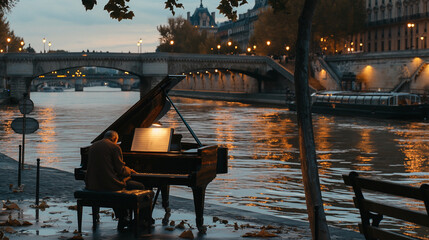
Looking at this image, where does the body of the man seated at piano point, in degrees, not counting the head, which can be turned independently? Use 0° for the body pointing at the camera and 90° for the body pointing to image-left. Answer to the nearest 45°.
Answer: approximately 225°

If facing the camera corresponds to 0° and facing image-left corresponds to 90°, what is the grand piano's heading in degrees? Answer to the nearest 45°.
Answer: approximately 45°

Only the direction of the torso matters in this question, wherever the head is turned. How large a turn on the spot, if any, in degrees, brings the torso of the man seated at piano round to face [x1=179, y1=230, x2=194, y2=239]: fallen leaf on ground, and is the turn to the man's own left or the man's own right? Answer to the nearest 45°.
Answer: approximately 45° to the man's own right

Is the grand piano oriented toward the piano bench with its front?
yes

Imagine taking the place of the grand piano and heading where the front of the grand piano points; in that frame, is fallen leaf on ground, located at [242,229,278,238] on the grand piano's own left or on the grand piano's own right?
on the grand piano's own left

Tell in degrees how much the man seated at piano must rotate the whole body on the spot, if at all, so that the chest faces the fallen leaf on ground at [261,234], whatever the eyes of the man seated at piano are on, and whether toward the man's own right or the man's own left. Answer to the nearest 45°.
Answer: approximately 45° to the man's own right

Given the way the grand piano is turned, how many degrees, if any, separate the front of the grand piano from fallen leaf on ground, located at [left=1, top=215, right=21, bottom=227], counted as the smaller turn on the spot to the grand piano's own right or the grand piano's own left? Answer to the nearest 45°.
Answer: approximately 45° to the grand piano's own right

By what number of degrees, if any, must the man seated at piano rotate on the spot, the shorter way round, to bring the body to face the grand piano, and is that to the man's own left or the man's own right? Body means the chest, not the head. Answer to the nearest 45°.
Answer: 0° — they already face it

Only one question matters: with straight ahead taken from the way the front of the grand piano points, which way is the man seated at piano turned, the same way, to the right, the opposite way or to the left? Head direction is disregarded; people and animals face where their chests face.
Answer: the opposite way
